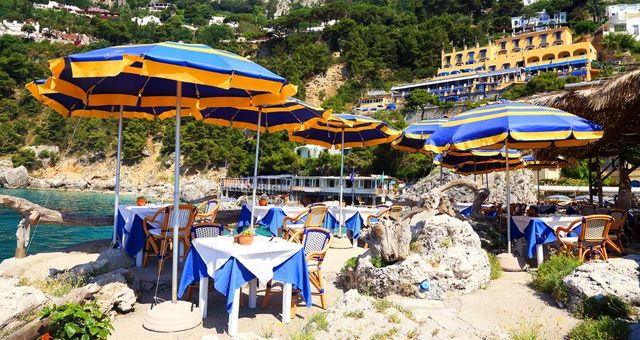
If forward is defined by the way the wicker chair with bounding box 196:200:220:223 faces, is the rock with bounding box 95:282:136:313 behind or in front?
in front

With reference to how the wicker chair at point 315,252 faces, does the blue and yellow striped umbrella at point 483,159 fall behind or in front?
behind

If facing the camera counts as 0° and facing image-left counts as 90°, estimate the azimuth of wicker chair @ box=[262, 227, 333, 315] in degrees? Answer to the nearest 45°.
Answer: approximately 45°

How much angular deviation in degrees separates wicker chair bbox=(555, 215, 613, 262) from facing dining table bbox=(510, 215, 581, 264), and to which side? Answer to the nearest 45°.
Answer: approximately 45° to its left

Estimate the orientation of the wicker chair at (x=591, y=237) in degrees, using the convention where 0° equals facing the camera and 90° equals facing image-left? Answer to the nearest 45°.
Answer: approximately 135°
